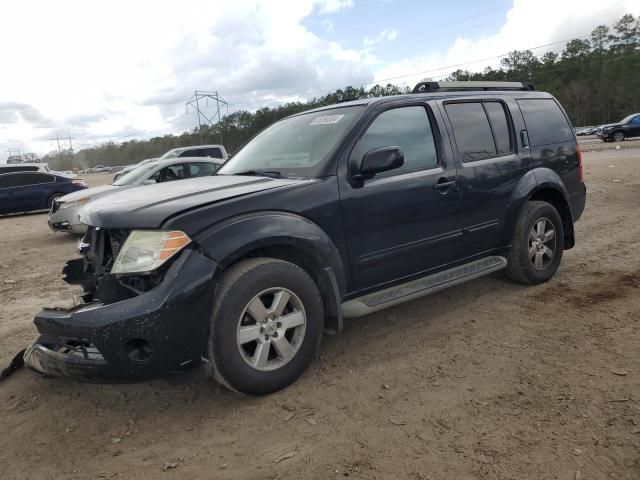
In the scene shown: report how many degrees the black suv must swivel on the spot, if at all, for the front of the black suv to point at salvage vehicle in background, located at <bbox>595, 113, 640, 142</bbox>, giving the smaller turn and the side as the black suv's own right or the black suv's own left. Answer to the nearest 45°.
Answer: approximately 180°

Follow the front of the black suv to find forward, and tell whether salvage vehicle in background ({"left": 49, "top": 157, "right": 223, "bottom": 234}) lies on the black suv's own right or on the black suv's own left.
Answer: on the black suv's own right

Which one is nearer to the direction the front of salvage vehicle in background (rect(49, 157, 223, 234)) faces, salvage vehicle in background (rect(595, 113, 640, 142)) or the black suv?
the black suv

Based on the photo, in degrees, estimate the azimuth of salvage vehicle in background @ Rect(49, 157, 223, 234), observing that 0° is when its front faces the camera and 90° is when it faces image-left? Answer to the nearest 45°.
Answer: approximately 45°

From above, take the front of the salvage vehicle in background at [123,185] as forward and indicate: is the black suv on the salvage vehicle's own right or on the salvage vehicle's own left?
on the salvage vehicle's own left

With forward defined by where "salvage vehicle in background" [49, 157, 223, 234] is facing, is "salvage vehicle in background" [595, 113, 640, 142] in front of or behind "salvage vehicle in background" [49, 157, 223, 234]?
behind

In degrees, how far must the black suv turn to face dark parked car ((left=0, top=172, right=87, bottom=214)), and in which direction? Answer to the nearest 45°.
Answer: approximately 90° to its right

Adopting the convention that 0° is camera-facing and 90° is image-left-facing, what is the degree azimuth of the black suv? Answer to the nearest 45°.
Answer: approximately 45°

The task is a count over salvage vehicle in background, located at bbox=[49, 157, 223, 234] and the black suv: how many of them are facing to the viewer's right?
0
